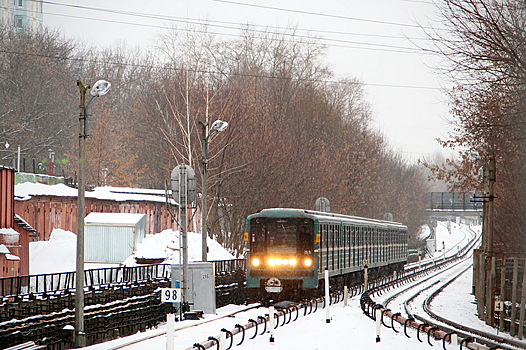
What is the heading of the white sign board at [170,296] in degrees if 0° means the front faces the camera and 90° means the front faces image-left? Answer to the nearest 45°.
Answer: approximately 0°

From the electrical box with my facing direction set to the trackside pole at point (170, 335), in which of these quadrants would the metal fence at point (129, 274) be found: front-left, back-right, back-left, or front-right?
back-right

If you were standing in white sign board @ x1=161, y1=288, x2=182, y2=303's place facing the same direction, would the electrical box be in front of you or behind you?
behind

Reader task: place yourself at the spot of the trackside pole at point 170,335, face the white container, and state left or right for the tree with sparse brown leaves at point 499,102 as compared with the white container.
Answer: right

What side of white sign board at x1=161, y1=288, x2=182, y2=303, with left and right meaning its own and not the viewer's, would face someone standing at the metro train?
back

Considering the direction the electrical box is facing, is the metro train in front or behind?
behind

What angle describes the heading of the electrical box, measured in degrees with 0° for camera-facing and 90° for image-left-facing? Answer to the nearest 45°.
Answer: approximately 0°

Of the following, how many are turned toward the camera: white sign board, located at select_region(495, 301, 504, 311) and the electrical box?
2

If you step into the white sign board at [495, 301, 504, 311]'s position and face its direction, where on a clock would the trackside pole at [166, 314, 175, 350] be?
The trackside pole is roughly at 1 o'clock from the white sign board.
